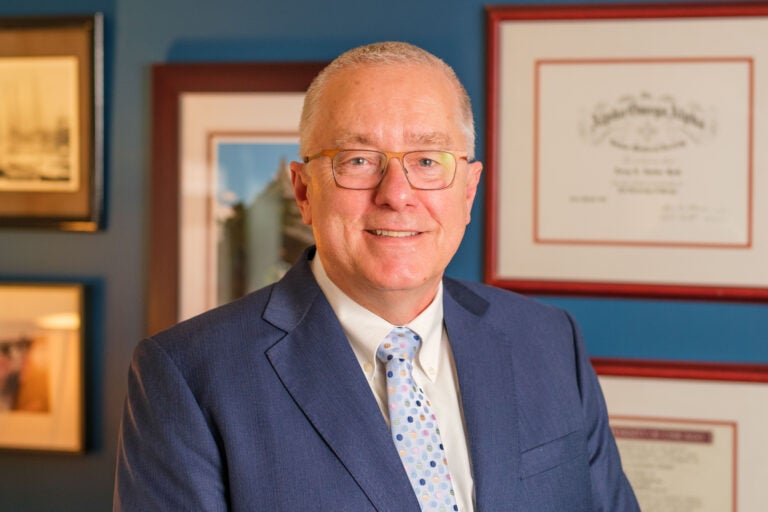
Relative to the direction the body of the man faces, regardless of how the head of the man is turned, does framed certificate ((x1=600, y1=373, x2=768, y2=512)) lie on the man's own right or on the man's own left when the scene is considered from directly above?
on the man's own left

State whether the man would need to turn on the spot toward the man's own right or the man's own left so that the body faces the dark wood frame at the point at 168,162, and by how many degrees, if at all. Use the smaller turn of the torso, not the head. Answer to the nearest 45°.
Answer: approximately 180°

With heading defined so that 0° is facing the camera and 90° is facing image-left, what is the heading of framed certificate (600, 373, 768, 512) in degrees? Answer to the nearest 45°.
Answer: approximately 0°

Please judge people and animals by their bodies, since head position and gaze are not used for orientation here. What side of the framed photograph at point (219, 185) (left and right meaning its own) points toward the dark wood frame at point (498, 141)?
left
